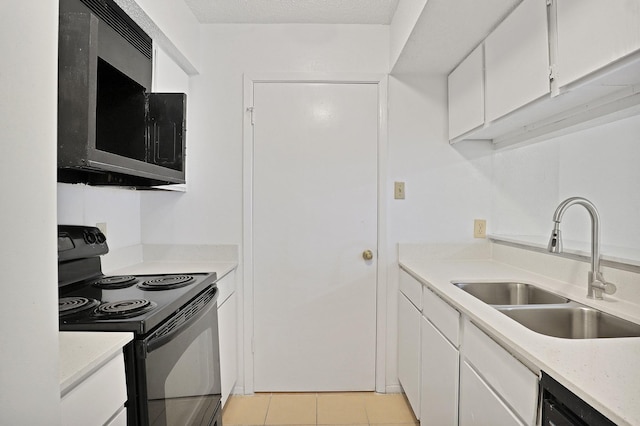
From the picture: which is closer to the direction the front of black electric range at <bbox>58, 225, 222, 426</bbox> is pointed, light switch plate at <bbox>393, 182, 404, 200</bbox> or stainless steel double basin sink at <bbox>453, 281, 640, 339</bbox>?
the stainless steel double basin sink

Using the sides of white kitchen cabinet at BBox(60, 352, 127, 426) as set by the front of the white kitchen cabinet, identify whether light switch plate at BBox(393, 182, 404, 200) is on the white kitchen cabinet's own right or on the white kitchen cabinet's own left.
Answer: on the white kitchen cabinet's own left

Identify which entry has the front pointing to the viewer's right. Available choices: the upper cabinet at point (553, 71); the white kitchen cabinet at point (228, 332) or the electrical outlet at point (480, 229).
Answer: the white kitchen cabinet

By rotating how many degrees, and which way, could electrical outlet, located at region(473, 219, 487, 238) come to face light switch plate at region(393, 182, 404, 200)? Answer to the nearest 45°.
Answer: approximately 45° to its right

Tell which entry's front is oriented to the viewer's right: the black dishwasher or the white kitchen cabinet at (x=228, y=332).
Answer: the white kitchen cabinet

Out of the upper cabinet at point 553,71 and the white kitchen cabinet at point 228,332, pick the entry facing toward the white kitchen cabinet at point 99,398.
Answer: the upper cabinet

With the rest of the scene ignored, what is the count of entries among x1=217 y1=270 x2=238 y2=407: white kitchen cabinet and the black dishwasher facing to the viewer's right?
1

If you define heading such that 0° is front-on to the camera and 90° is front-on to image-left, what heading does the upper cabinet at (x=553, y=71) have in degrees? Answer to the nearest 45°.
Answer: approximately 45°

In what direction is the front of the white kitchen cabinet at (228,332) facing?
to the viewer's right
